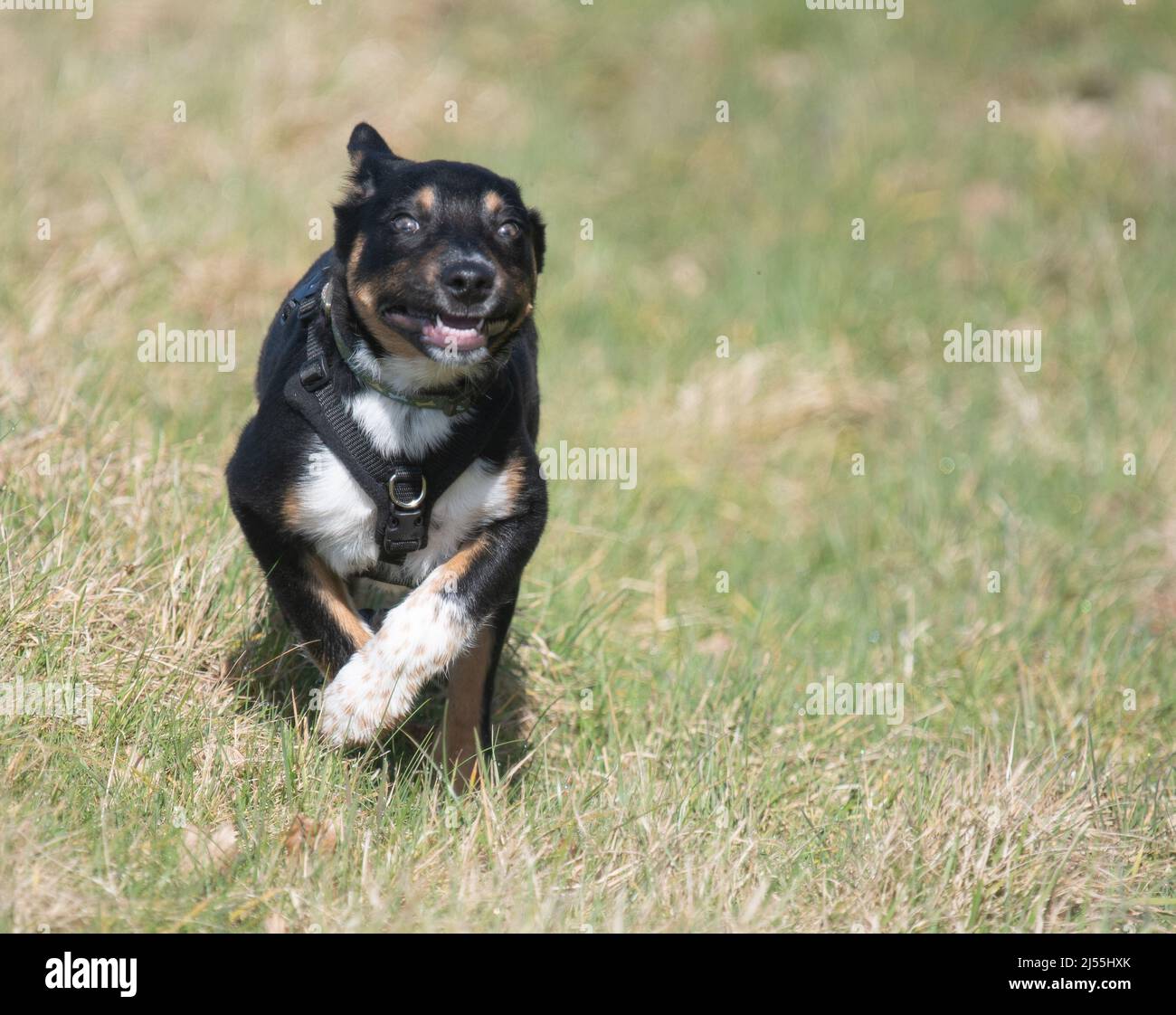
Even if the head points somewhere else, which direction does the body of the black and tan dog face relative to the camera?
toward the camera
